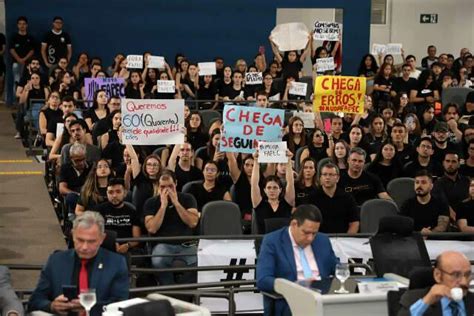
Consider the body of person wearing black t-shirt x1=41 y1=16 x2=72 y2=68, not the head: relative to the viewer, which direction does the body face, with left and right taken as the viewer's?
facing the viewer

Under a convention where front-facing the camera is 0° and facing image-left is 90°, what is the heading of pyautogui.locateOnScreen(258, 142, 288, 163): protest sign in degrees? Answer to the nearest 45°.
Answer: approximately 0°

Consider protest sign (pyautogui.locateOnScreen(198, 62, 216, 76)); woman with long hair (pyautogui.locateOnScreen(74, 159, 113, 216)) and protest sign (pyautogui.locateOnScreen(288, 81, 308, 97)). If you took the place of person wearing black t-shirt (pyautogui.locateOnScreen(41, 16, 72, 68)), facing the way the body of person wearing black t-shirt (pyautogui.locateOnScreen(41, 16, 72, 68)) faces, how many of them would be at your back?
0

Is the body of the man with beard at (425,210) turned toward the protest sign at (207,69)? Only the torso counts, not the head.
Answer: no

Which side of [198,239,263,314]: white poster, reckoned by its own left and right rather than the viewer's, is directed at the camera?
front

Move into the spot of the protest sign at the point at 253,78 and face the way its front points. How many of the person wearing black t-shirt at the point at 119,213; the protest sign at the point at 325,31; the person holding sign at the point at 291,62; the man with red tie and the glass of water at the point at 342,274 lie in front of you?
3

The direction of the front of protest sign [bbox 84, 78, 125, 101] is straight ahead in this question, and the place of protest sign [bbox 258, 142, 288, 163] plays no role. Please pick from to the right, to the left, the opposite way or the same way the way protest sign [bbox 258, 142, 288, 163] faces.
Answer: the same way

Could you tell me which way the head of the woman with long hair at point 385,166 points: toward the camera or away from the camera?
toward the camera

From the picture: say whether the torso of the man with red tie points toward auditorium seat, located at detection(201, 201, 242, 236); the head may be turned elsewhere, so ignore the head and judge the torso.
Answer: no

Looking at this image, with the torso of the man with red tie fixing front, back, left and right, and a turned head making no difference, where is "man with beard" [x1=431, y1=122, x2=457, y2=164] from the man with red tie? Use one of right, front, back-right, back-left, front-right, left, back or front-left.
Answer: back-left

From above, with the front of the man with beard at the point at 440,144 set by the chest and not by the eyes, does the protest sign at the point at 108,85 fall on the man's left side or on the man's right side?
on the man's right side

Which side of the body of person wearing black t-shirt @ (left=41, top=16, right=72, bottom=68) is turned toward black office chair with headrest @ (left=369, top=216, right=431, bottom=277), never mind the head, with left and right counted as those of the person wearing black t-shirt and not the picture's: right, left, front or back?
front

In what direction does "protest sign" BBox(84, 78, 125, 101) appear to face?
toward the camera

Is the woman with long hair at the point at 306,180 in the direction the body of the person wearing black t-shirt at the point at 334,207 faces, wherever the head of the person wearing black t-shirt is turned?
no

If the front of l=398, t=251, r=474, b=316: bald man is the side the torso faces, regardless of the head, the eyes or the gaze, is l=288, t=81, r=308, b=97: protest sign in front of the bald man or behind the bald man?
behind

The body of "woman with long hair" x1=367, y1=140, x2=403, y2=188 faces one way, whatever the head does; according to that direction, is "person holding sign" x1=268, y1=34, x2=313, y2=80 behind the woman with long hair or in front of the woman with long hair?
behind

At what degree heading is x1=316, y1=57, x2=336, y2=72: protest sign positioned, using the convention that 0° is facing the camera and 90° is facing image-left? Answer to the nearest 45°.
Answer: approximately 0°

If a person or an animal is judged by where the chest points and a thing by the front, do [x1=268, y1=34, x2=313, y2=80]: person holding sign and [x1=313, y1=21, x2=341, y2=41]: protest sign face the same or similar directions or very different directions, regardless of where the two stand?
same or similar directions
